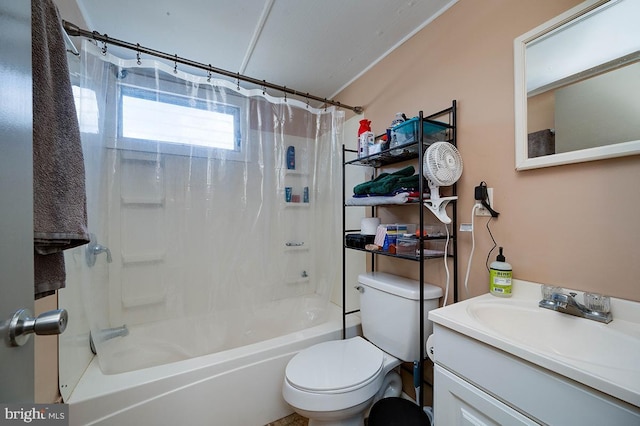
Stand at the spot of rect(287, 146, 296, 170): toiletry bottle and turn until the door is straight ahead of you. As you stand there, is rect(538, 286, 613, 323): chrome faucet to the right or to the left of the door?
left

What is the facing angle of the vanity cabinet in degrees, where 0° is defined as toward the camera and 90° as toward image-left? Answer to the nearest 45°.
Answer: approximately 45°

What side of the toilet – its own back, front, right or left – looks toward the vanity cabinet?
left

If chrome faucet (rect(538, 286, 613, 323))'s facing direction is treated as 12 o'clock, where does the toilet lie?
The toilet is roughly at 1 o'clock from the chrome faucet.

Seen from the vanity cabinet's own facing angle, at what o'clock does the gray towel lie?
The gray towel is roughly at 12 o'clock from the vanity cabinet.

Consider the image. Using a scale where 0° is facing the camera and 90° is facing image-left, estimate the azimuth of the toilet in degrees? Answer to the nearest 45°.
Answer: approximately 45°
